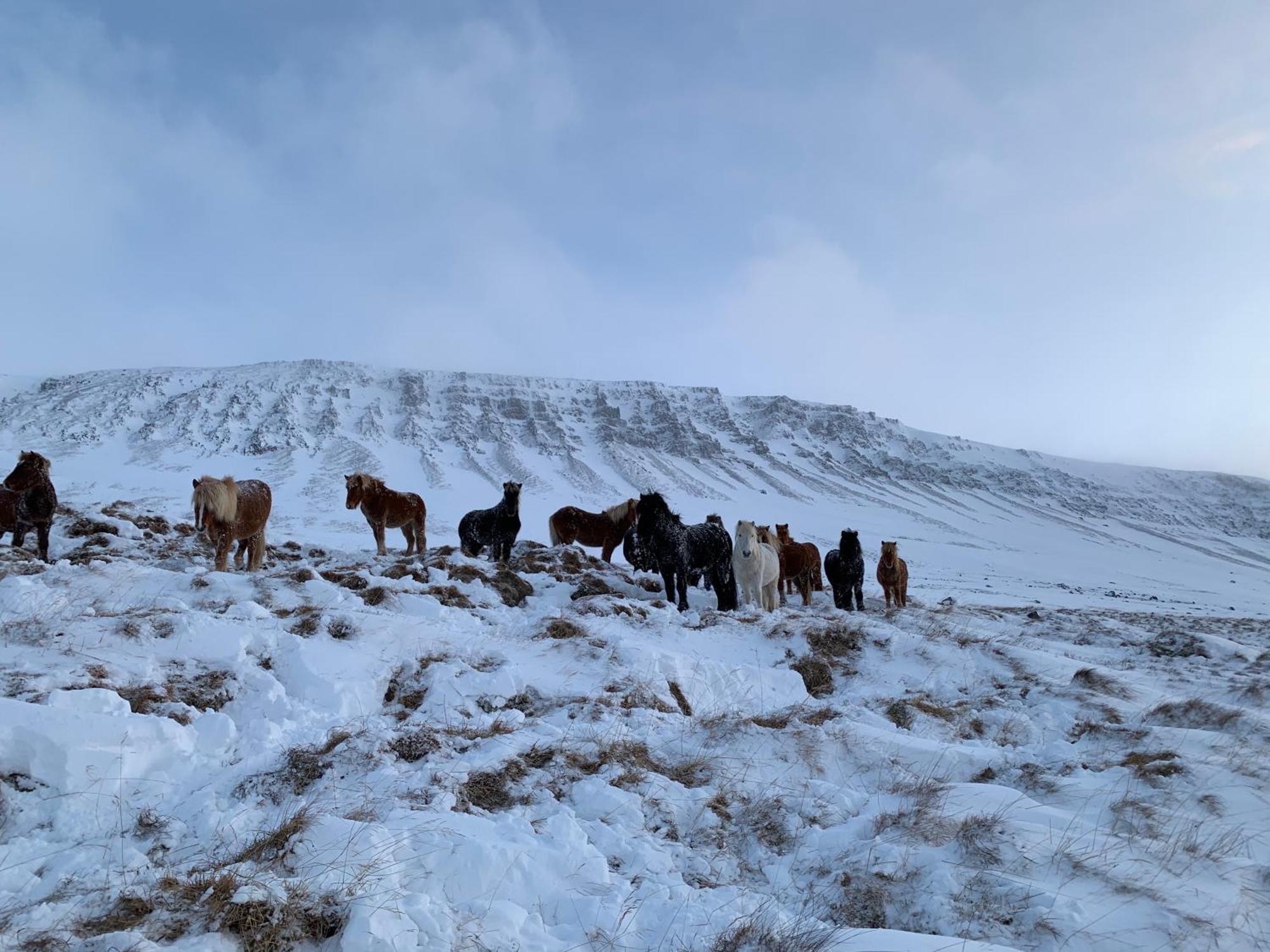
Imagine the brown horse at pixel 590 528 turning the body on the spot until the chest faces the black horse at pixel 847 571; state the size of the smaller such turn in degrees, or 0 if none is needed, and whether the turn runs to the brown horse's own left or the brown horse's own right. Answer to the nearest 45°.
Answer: approximately 45° to the brown horse's own right

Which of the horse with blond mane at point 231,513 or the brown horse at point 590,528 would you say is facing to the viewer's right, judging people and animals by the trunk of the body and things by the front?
the brown horse

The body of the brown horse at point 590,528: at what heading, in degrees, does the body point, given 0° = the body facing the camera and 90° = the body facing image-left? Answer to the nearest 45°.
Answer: approximately 270°

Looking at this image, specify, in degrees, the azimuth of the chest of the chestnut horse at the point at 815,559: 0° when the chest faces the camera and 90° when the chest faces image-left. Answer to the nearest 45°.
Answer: approximately 45°
